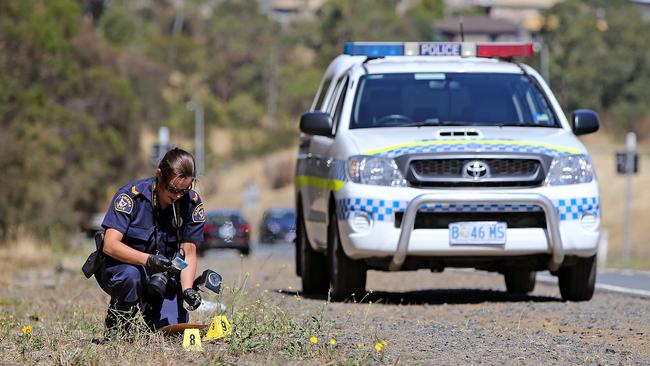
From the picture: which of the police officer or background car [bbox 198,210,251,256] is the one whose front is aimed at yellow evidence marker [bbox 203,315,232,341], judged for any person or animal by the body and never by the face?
the police officer

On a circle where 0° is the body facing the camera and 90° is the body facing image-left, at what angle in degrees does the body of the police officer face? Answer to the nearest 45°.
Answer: approximately 315°

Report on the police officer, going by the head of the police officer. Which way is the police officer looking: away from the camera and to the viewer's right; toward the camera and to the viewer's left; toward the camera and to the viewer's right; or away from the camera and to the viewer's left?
toward the camera and to the viewer's right

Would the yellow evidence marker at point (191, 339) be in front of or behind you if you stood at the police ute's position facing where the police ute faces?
in front

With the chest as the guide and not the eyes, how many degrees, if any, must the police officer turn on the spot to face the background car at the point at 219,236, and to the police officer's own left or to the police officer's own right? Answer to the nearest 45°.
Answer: approximately 135° to the police officer's own left

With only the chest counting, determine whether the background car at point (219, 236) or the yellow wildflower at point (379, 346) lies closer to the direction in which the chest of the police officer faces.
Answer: the yellow wildflower

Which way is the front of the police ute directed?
toward the camera

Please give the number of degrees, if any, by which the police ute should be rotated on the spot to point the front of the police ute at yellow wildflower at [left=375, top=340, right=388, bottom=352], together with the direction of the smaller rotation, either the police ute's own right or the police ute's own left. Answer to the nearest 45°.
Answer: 0° — it already faces it
